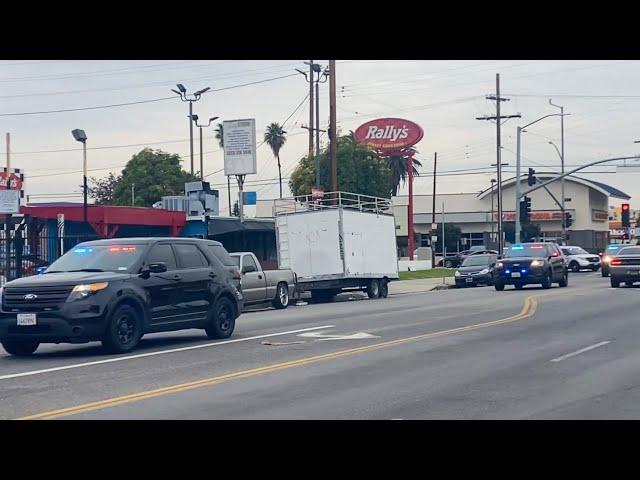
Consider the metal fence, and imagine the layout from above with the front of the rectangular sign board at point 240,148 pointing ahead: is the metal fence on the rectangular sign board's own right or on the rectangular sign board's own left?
on the rectangular sign board's own right

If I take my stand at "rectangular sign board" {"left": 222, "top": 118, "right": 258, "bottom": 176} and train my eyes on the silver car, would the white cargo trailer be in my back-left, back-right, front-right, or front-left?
front-right

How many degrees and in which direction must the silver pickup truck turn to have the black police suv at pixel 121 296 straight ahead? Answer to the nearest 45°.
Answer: approximately 45° to its left

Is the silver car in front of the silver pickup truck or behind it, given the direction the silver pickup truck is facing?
behind

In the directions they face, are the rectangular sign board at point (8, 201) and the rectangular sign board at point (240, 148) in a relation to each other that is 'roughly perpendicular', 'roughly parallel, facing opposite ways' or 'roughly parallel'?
roughly parallel

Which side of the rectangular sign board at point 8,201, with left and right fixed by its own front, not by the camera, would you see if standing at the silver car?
left

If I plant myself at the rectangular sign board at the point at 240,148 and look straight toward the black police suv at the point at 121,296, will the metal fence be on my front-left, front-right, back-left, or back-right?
front-right

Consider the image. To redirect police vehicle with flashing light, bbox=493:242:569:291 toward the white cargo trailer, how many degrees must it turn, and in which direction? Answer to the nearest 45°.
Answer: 0° — it already faces it

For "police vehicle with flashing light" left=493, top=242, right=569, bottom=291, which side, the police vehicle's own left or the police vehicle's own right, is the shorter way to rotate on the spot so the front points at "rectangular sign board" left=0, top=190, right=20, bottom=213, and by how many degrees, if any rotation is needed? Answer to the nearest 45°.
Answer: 0° — it already faces it

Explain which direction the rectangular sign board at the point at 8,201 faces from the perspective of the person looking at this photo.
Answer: facing the viewer

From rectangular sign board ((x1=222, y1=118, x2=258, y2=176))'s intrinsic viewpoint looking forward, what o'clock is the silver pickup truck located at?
The silver pickup truck is roughly at 12 o'clock from the rectangular sign board.

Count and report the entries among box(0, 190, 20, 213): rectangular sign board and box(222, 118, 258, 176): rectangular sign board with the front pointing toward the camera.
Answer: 2

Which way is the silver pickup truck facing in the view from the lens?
facing the viewer and to the left of the viewer

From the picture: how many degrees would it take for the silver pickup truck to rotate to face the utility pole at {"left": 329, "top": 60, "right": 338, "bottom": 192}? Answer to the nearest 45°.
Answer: approximately 135° to its right

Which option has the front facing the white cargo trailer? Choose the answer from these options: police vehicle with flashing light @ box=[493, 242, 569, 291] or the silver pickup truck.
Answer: the police vehicle with flashing light
